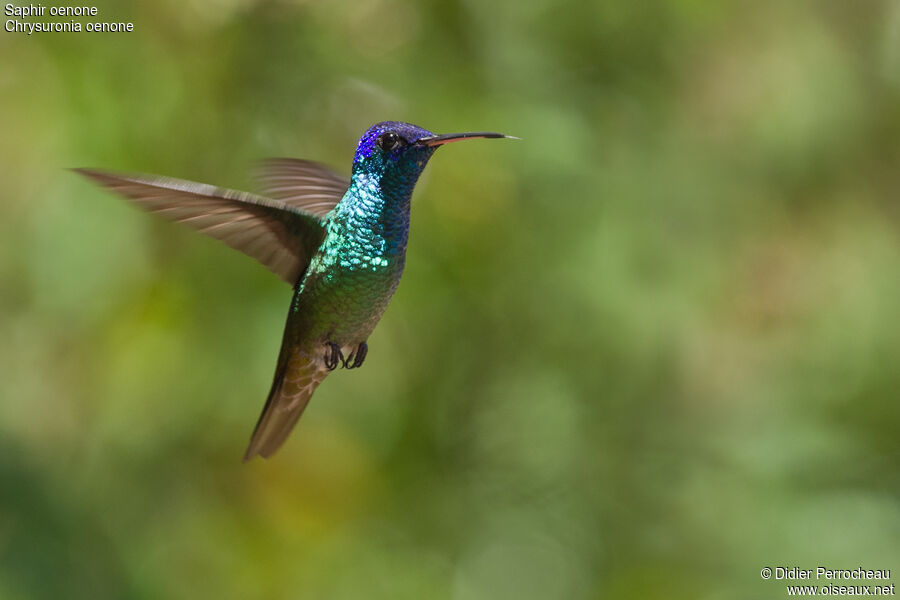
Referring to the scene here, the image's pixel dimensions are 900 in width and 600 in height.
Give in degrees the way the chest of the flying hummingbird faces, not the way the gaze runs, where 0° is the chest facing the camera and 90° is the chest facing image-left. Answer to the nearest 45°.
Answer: approximately 270°
